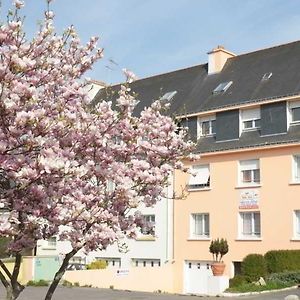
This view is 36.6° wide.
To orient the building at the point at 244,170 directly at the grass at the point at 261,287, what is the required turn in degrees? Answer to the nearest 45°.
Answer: approximately 45° to its left

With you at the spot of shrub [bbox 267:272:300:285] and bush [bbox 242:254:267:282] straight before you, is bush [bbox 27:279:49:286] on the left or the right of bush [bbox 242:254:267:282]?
left

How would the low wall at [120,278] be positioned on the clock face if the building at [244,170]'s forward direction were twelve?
The low wall is roughly at 1 o'clock from the building.

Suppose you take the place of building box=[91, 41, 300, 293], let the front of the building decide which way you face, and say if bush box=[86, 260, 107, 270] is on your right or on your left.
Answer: on your right

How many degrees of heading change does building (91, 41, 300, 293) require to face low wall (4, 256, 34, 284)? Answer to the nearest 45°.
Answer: approximately 45° to its right

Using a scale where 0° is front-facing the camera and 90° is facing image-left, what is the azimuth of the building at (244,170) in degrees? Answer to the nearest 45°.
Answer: approximately 45°
